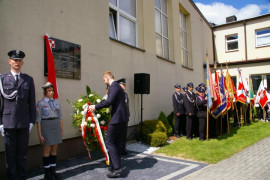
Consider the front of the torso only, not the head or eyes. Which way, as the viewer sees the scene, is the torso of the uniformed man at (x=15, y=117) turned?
toward the camera

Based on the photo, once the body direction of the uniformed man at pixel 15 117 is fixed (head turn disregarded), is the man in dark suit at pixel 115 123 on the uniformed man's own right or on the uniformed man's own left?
on the uniformed man's own left

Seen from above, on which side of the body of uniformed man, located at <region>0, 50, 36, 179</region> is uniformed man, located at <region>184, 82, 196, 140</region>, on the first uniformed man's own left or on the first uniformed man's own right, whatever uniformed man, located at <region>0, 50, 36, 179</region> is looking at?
on the first uniformed man's own left

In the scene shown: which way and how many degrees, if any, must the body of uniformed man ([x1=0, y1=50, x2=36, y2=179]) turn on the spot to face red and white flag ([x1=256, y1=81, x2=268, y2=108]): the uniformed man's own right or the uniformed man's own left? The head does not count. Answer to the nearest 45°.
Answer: approximately 90° to the uniformed man's own left

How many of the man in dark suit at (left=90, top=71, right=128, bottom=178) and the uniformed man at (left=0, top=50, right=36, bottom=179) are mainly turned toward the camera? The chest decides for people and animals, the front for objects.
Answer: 1

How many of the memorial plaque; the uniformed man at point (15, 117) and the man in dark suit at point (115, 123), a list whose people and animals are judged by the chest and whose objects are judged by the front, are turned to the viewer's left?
1

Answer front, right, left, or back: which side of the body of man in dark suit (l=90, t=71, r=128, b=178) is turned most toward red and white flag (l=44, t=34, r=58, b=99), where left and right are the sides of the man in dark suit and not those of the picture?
front

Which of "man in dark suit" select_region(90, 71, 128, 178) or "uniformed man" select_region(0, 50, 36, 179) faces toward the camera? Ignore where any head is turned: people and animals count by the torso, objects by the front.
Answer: the uniformed man

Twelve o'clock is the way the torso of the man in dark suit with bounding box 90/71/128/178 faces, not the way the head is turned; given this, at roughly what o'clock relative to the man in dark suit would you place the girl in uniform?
The girl in uniform is roughly at 12 o'clock from the man in dark suit.

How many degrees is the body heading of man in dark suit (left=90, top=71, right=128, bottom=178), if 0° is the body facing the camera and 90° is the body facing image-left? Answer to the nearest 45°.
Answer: approximately 90°
